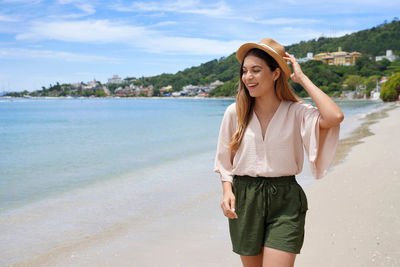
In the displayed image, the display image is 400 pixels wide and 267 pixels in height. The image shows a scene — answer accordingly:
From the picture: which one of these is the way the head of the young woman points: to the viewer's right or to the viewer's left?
to the viewer's left

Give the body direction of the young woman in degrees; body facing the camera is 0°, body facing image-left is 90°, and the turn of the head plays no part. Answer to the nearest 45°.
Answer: approximately 0°
